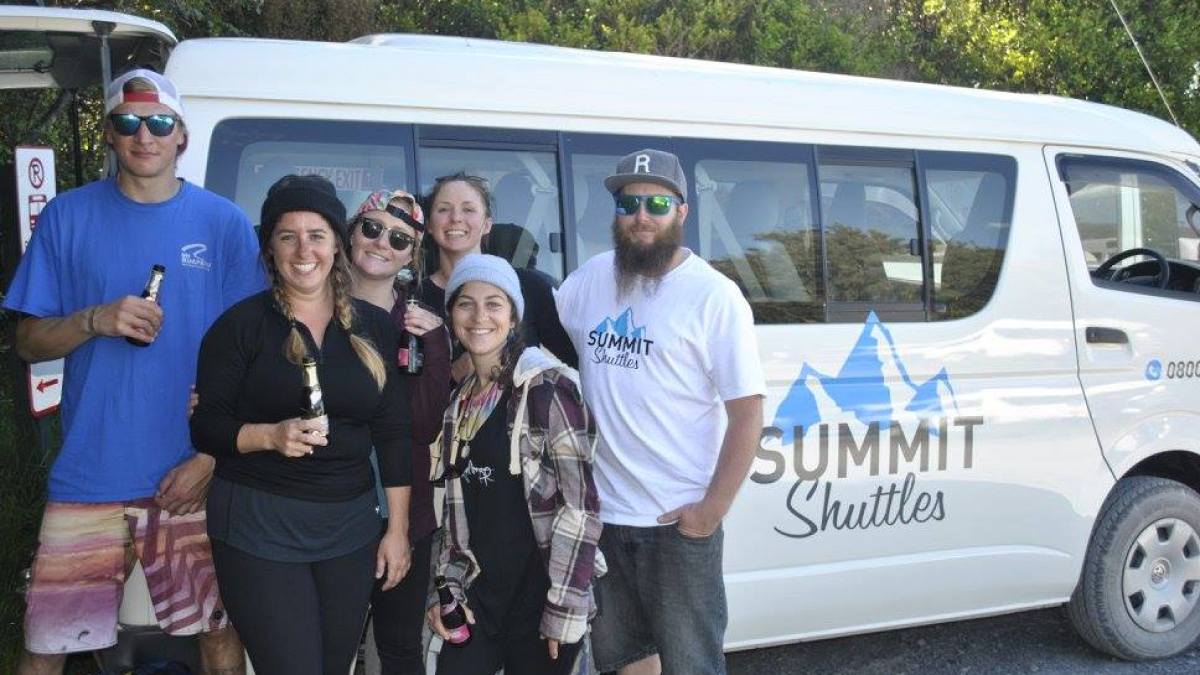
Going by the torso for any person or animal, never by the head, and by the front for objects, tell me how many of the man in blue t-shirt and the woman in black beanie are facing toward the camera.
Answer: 2

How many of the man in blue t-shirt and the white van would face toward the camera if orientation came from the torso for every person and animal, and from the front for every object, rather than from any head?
1

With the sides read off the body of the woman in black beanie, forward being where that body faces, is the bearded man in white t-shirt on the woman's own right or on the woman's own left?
on the woman's own left

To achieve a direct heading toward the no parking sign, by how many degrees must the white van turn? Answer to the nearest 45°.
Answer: approximately 135° to its left

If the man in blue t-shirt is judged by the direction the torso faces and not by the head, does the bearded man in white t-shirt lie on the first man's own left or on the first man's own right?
on the first man's own left

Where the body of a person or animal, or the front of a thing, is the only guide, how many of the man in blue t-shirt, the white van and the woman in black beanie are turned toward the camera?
2

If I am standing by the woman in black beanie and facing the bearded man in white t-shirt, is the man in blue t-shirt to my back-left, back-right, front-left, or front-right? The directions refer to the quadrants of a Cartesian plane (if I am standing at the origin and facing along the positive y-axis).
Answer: back-left

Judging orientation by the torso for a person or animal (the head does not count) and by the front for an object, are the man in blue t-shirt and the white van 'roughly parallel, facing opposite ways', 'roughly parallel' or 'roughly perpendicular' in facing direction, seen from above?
roughly perpendicular

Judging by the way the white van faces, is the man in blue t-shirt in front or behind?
behind

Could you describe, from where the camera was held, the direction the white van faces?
facing away from the viewer and to the right of the viewer
